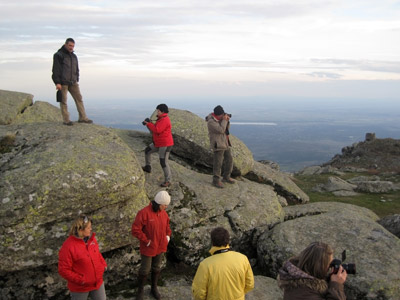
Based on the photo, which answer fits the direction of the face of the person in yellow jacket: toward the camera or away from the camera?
away from the camera

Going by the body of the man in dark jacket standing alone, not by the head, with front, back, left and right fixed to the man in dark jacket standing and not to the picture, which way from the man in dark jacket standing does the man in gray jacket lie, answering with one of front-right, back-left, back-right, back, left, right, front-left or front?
front-left

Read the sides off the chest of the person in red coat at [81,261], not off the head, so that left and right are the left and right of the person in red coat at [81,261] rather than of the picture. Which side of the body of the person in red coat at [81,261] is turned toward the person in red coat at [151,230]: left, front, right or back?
left

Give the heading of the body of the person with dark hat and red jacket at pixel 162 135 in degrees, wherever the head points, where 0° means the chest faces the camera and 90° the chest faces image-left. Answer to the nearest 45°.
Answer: approximately 90°

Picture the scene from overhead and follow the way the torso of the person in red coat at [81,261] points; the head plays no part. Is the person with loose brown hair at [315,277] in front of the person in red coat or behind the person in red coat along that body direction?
in front
